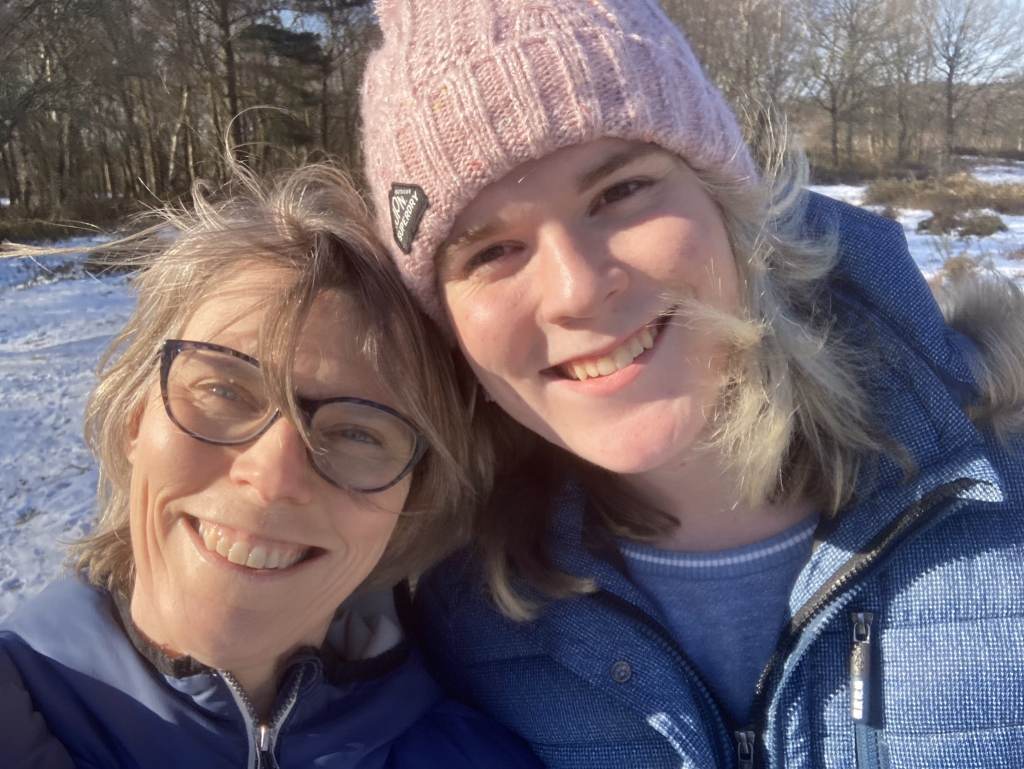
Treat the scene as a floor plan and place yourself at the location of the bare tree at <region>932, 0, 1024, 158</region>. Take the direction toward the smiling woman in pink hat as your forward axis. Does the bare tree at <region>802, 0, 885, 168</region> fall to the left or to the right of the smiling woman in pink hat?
right

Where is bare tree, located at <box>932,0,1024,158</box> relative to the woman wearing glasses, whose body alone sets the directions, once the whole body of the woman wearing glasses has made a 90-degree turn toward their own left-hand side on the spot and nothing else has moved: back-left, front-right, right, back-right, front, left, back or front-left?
front-left

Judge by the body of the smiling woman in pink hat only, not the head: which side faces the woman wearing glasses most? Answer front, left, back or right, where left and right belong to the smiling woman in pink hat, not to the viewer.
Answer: right

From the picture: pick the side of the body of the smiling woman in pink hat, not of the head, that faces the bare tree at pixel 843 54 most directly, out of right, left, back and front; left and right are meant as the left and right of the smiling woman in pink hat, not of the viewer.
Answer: back

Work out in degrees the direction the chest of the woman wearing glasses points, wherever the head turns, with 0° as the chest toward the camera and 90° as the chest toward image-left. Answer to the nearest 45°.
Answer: approximately 0°

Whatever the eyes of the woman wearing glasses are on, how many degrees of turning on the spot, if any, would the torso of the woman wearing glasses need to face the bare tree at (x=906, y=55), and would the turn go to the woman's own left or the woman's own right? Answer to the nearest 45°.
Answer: approximately 135° to the woman's own left

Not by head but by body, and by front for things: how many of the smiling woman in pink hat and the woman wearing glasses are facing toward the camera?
2
